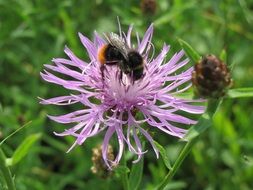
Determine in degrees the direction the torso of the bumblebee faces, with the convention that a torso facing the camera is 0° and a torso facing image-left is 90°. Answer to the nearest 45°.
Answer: approximately 270°

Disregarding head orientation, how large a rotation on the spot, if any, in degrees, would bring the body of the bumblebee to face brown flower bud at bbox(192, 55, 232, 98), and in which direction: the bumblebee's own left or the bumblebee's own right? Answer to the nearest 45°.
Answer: approximately 45° to the bumblebee's own right

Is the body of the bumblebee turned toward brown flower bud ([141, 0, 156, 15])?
no

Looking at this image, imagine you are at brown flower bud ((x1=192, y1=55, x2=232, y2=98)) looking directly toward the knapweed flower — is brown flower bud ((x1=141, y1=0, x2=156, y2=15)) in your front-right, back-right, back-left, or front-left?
front-right
